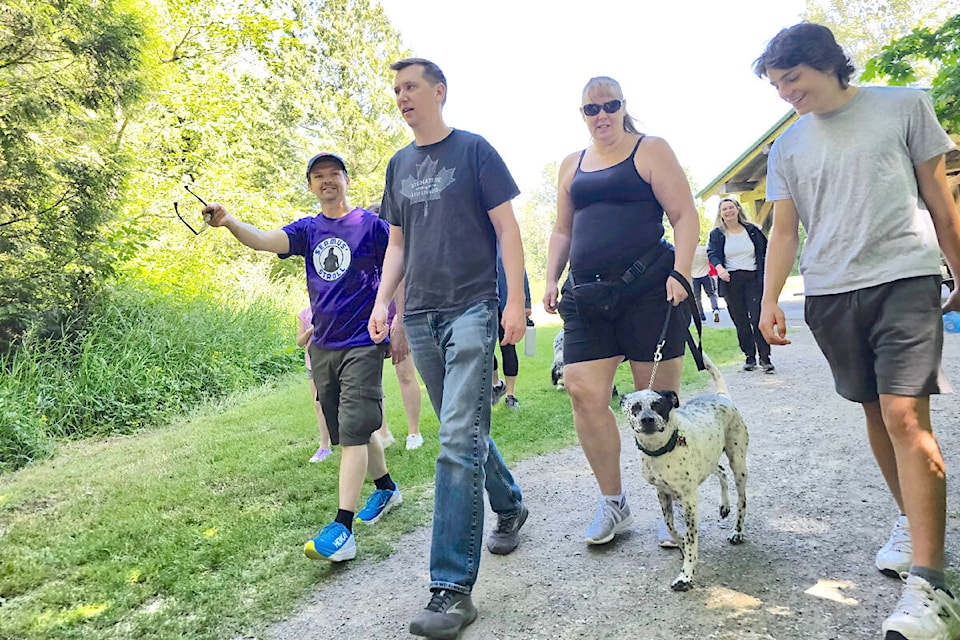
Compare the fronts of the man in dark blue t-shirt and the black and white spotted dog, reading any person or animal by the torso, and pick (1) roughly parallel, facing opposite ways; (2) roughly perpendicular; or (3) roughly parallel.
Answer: roughly parallel

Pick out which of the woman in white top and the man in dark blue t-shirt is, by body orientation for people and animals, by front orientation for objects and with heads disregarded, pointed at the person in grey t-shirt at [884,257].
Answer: the woman in white top

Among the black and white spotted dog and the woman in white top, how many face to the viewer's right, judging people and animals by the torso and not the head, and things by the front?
0

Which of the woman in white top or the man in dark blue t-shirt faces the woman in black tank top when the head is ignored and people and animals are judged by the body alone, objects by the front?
the woman in white top

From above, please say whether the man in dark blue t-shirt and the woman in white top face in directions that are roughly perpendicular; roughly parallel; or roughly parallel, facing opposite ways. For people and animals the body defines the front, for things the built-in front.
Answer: roughly parallel

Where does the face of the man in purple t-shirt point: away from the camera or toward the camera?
toward the camera

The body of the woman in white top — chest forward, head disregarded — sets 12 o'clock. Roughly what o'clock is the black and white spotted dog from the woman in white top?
The black and white spotted dog is roughly at 12 o'clock from the woman in white top.

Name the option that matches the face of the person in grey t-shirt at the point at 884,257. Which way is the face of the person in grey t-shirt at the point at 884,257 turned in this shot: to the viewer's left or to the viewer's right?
to the viewer's left

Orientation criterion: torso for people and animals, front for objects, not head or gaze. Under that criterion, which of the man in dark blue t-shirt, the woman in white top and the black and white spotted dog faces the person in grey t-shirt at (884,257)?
the woman in white top

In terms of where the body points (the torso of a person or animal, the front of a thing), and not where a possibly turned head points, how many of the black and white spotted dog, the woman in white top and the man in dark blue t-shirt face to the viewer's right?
0

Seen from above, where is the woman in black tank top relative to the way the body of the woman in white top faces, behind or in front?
in front

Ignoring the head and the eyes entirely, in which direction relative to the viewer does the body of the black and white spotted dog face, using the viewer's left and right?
facing the viewer and to the left of the viewer

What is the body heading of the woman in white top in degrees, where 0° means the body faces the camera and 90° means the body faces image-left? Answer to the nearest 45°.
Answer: approximately 0°

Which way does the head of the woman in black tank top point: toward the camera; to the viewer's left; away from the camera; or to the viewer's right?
toward the camera

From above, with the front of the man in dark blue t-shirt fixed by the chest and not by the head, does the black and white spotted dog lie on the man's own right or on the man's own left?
on the man's own left

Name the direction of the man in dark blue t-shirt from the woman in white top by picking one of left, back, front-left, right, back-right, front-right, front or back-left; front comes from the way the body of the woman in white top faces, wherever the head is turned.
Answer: front

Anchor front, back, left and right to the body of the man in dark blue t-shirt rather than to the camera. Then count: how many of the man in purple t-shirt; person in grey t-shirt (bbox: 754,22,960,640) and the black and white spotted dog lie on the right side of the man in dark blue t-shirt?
1

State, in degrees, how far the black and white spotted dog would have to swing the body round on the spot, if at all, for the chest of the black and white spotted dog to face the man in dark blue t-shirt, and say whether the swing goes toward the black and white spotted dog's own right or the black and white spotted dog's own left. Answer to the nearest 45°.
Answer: approximately 45° to the black and white spotted dog's own right
